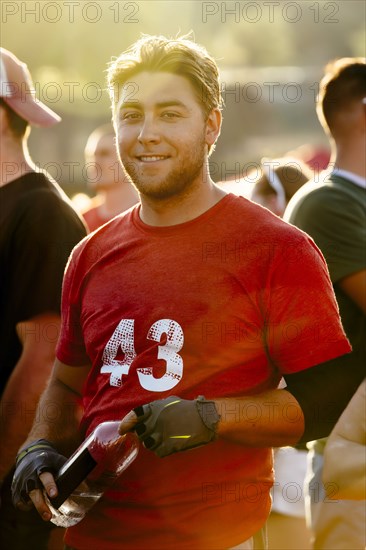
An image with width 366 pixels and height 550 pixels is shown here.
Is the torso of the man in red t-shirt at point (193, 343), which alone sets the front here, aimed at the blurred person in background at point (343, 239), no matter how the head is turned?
no

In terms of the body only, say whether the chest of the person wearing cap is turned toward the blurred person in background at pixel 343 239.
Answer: no

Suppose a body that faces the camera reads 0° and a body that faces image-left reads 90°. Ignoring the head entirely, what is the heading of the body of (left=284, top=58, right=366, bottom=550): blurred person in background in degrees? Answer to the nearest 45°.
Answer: approximately 225°

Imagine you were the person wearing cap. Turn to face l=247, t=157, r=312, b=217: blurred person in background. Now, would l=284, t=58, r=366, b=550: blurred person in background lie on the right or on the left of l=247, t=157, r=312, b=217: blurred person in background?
right

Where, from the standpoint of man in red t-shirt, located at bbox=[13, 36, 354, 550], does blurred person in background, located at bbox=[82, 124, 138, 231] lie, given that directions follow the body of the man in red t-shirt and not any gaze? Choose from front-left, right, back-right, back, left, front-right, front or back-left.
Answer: back-right

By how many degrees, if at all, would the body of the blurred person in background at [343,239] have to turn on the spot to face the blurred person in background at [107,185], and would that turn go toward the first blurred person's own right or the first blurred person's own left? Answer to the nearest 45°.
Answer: approximately 90° to the first blurred person's own left

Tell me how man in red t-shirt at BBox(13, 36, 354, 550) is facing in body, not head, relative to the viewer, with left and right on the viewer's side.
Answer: facing the viewer and to the left of the viewer

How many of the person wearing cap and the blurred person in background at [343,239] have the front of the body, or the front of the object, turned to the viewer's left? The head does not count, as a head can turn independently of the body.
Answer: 1

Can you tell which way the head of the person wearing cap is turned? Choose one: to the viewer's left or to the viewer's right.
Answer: to the viewer's right

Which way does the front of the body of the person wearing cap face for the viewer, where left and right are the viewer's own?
facing to the left of the viewer

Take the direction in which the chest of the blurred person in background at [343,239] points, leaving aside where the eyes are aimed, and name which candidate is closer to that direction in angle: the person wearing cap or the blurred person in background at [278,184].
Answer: the blurred person in background

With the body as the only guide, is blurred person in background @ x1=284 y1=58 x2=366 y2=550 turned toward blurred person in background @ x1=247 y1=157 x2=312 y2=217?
no

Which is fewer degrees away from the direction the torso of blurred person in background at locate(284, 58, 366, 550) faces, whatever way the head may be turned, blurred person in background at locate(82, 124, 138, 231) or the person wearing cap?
the blurred person in background

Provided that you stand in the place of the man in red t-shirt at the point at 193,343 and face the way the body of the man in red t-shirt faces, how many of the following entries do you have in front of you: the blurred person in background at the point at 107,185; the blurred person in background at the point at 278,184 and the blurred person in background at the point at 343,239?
0

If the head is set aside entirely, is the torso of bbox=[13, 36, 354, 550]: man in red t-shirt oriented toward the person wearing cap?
no

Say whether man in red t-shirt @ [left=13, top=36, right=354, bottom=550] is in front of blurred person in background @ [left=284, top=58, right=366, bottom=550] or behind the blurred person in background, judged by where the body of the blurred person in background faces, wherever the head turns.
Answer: behind
